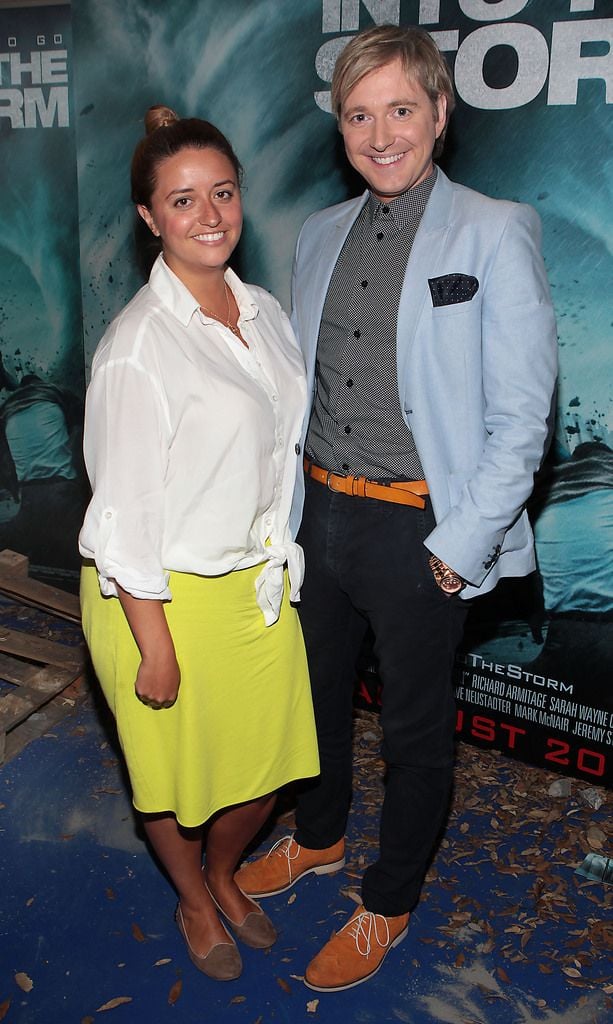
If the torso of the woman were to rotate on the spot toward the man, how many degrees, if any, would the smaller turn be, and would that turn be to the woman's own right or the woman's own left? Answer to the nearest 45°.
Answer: approximately 45° to the woman's own left

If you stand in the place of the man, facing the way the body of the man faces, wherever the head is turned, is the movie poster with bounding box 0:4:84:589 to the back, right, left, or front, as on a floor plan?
right

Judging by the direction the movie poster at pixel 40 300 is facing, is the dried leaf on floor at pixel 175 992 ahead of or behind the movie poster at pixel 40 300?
ahead

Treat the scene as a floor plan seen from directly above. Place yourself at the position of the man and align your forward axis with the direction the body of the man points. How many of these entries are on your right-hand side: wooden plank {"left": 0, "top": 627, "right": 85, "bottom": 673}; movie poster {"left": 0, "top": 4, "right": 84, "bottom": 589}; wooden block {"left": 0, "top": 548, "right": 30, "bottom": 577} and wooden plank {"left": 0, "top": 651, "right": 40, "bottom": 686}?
4

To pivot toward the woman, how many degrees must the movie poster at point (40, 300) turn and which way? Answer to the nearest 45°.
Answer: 0° — it already faces them

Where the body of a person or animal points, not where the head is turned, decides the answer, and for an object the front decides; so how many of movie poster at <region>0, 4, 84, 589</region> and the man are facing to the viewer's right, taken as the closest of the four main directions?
0
